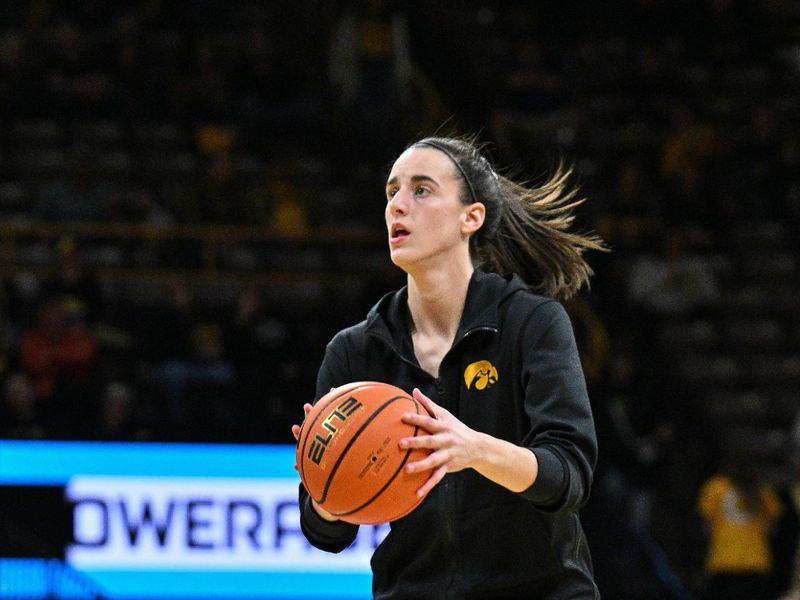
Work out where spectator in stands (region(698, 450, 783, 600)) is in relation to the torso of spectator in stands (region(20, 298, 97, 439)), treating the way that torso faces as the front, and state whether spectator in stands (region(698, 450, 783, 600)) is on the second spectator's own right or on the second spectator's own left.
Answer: on the second spectator's own left

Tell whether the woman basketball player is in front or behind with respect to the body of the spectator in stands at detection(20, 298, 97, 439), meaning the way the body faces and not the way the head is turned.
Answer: in front

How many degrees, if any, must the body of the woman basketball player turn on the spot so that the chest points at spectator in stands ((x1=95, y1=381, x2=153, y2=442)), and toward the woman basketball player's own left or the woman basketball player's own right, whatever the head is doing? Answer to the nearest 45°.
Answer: approximately 90° to the woman basketball player's own right

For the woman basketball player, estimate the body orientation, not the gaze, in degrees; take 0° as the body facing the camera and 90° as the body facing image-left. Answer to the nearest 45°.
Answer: approximately 45°

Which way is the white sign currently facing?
toward the camera

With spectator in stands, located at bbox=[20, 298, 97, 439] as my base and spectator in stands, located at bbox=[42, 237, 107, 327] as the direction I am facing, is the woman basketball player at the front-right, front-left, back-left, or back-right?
back-right

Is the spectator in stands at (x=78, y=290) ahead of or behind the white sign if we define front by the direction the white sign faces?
behind

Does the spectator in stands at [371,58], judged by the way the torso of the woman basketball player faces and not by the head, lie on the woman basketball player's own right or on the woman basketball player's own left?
on the woman basketball player's own right

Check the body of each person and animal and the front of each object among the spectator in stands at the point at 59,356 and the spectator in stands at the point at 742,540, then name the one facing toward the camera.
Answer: the spectator in stands at the point at 59,356

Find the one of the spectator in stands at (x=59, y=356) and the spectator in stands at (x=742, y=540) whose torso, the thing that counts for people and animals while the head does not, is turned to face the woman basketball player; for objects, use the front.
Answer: the spectator in stands at (x=59, y=356)

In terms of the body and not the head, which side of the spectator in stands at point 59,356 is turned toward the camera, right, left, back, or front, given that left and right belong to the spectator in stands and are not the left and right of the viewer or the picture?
front

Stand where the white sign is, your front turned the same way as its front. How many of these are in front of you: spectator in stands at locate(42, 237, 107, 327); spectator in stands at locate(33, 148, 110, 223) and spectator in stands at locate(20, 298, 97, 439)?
0

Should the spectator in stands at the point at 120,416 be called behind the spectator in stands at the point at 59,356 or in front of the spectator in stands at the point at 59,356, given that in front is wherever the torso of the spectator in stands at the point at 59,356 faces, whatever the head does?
in front

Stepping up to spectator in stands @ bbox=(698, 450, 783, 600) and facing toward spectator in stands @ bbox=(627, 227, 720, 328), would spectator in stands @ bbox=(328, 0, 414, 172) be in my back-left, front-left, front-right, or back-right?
front-left
